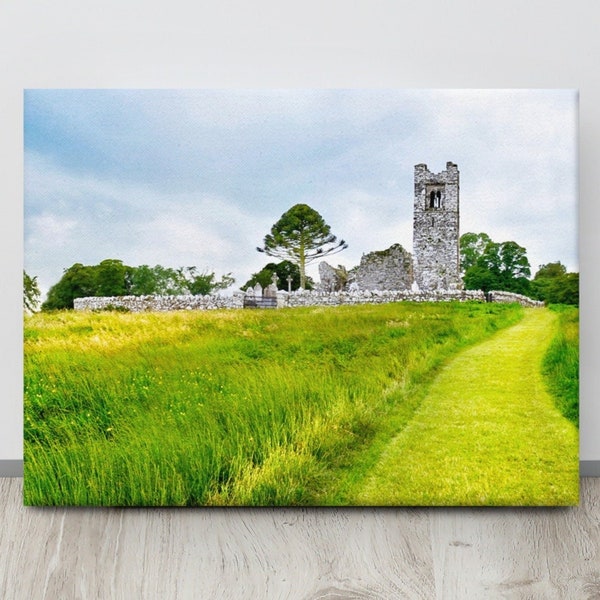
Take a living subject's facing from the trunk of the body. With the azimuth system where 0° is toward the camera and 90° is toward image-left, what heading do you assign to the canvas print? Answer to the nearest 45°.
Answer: approximately 0°
